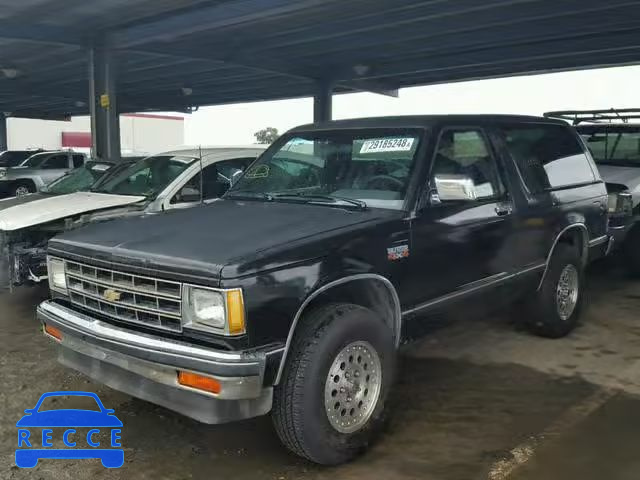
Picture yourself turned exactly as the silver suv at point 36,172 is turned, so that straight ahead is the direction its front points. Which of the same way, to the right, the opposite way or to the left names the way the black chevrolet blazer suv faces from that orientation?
the same way

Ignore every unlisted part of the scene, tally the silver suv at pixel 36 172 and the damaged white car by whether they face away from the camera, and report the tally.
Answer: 0

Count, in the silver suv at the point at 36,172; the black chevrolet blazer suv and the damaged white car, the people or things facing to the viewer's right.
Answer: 0

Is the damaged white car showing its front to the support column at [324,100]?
no

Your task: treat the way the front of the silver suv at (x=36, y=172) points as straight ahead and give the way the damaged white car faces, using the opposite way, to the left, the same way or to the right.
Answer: the same way

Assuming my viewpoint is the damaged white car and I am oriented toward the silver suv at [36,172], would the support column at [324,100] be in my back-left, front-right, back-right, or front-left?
front-right

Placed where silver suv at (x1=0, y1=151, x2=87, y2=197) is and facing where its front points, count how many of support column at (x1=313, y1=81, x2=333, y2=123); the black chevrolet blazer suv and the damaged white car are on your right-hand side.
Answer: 0

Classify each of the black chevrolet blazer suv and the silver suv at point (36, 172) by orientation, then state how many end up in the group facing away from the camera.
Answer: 0

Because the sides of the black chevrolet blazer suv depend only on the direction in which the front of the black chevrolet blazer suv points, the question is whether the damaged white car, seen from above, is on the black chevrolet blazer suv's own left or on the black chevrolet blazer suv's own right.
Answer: on the black chevrolet blazer suv's own right

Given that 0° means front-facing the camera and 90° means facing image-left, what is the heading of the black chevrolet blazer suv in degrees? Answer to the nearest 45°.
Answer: approximately 45°

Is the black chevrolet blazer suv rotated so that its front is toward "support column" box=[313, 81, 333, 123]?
no

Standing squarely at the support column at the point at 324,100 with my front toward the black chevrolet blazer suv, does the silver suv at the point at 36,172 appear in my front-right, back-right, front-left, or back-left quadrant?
front-right
